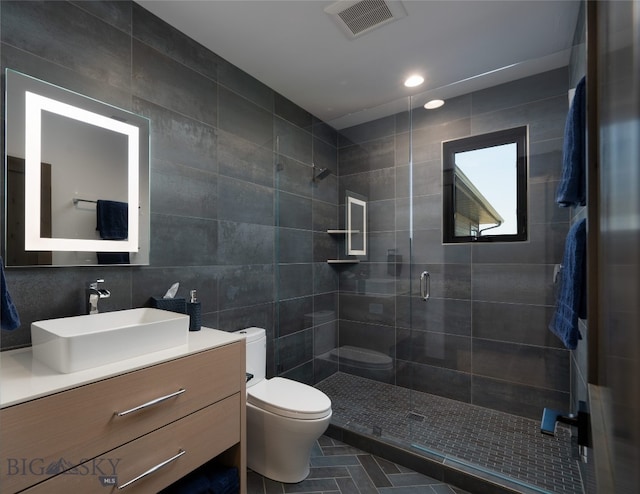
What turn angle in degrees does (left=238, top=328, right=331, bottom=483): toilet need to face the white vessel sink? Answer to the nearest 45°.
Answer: approximately 90° to its right

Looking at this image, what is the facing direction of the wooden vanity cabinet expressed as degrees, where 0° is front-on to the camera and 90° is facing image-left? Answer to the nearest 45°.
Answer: approximately 315°

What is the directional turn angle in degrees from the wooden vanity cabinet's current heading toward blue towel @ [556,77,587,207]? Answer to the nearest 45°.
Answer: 0° — it already faces it

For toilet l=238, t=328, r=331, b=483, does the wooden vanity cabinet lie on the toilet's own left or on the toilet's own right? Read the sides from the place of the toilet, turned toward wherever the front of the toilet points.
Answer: on the toilet's own right

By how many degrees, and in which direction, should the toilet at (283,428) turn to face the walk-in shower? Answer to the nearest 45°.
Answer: approximately 90° to its left
